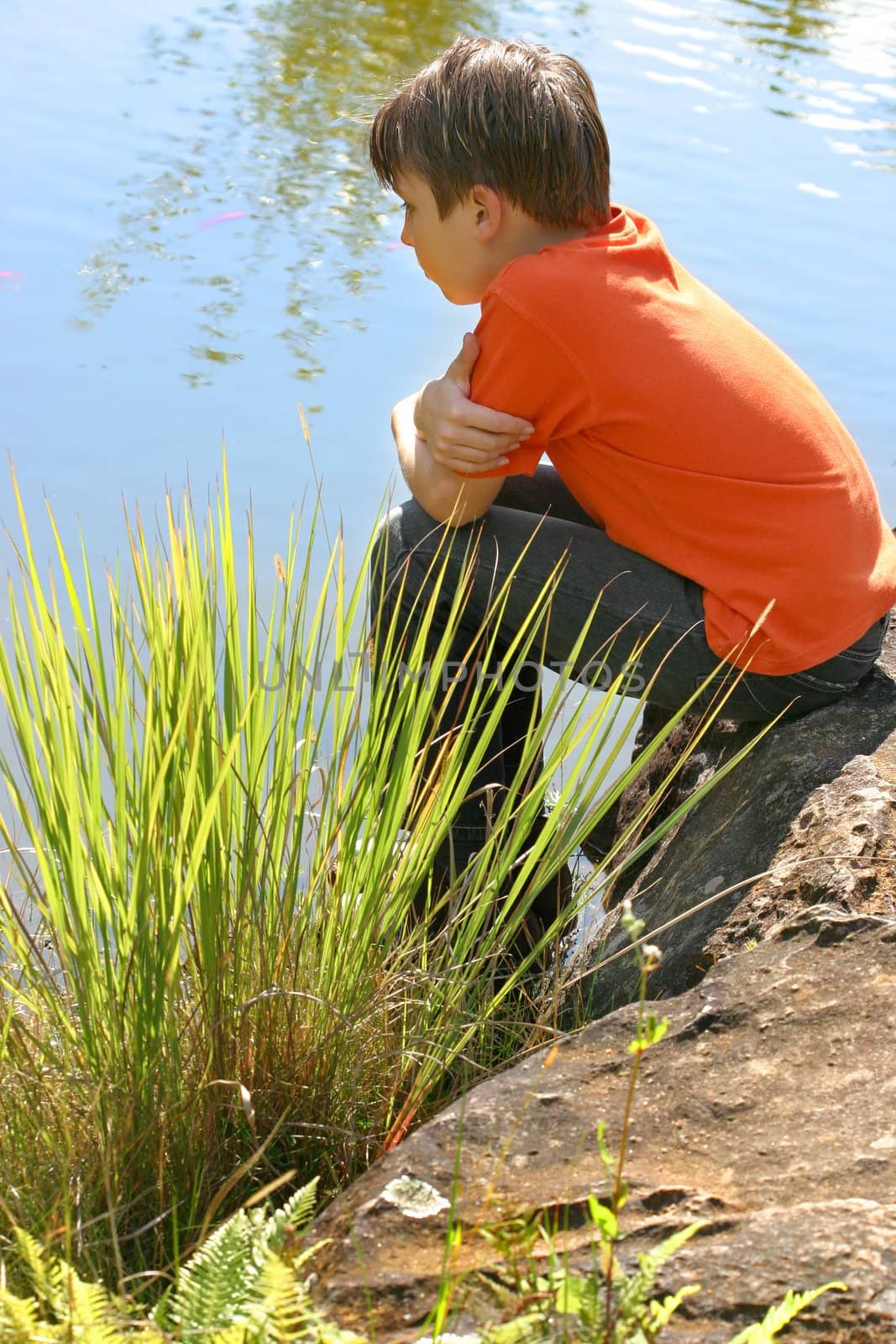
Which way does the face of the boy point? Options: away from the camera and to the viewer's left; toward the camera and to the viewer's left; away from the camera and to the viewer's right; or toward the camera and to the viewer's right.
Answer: away from the camera and to the viewer's left

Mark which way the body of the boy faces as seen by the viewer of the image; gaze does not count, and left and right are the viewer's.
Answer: facing to the left of the viewer
